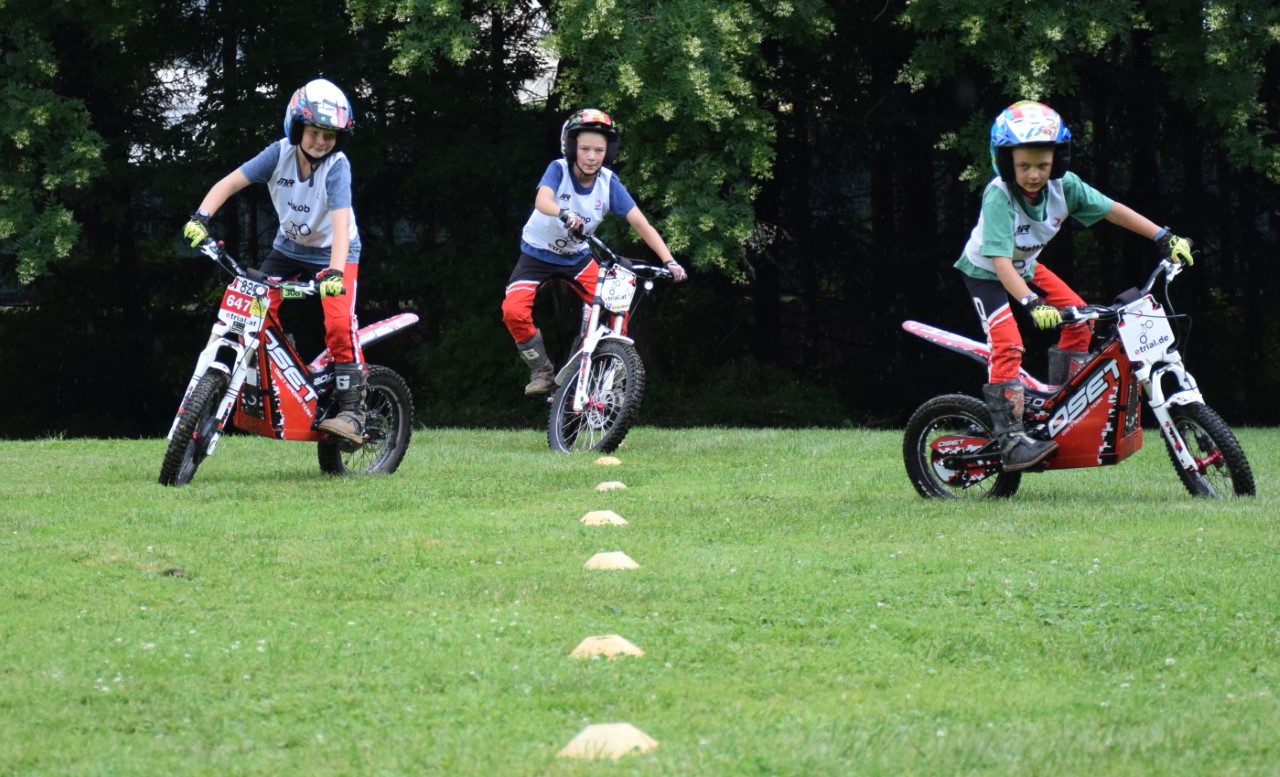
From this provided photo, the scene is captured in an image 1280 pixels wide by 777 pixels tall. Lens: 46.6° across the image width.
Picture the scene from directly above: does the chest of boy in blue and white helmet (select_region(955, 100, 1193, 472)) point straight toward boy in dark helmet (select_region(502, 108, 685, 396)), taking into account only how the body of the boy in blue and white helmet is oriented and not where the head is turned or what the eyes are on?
no

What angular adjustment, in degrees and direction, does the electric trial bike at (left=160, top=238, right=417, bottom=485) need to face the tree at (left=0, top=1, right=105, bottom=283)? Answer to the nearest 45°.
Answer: approximately 135° to its right

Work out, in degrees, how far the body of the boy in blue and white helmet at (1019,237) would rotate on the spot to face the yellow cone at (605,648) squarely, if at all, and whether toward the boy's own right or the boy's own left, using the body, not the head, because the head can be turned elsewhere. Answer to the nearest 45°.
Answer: approximately 45° to the boy's own right

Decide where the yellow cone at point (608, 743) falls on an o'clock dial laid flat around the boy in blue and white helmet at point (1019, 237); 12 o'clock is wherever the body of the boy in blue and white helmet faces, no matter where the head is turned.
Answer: The yellow cone is roughly at 2 o'clock from the boy in blue and white helmet.

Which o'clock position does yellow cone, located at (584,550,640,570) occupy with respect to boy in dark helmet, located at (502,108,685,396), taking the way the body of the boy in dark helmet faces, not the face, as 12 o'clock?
The yellow cone is roughly at 12 o'clock from the boy in dark helmet.

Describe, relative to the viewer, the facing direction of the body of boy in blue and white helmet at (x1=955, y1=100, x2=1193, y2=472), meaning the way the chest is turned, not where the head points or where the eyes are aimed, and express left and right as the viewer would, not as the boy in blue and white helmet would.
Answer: facing the viewer and to the right of the viewer

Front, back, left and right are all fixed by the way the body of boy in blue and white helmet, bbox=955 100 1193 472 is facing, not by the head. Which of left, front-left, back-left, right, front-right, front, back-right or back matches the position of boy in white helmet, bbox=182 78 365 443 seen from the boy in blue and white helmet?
back-right

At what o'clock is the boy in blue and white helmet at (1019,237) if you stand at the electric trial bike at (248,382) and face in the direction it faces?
The boy in blue and white helmet is roughly at 8 o'clock from the electric trial bike.

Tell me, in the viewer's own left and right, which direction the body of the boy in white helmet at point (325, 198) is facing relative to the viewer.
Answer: facing the viewer and to the left of the viewer

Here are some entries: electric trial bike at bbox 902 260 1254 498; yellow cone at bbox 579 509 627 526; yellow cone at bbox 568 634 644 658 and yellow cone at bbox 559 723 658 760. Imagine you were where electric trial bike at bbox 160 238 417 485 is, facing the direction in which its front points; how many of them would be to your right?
0

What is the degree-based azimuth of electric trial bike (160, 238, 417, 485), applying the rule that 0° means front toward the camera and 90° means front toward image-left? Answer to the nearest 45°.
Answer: approximately 45°

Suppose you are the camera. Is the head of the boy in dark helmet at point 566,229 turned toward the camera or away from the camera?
toward the camera

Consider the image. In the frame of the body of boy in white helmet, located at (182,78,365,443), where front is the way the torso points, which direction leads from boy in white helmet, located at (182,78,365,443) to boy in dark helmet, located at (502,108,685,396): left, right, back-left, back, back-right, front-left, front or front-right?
back

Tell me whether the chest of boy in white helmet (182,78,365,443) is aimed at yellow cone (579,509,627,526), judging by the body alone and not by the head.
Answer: no

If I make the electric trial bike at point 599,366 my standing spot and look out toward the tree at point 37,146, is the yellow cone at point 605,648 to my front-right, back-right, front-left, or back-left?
back-left

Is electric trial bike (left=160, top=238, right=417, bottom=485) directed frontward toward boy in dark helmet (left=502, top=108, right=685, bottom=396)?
no

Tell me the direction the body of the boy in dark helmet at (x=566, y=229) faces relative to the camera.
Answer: toward the camera

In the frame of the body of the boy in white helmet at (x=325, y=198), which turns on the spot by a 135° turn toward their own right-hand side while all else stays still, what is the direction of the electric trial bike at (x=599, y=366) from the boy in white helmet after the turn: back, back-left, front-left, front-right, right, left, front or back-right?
front-right

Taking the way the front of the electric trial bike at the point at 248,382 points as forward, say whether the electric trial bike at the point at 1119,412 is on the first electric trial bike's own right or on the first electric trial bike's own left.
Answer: on the first electric trial bike's own left

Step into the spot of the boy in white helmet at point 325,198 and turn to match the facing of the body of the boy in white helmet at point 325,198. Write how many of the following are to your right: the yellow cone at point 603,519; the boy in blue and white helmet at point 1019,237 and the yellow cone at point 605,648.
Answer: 0

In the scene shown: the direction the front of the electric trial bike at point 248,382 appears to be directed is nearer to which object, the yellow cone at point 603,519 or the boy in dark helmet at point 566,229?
the yellow cone

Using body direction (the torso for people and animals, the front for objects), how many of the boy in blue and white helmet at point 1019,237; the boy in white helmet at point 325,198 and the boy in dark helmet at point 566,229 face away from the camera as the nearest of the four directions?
0

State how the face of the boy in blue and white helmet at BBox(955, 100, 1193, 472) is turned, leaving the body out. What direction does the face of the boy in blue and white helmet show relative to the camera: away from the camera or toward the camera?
toward the camera
